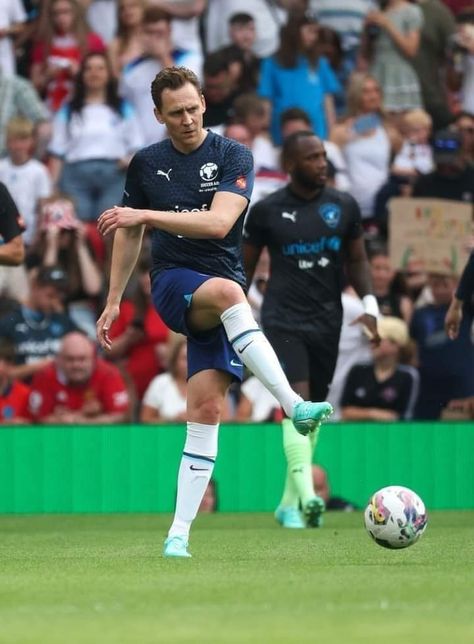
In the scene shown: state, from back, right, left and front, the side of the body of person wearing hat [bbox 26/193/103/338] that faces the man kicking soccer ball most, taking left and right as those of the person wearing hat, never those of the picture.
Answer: front

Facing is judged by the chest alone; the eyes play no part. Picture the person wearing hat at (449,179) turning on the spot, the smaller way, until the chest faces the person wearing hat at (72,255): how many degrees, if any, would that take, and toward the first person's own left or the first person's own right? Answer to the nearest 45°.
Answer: approximately 90° to the first person's own right

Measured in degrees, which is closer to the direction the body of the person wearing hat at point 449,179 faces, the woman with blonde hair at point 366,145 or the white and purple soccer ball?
the white and purple soccer ball

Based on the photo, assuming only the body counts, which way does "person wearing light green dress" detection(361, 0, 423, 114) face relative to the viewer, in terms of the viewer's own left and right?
facing the viewer and to the left of the viewer

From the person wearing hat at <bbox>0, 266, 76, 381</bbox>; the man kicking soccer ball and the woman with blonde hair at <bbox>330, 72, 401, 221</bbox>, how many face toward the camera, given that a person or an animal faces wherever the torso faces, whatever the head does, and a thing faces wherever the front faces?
3

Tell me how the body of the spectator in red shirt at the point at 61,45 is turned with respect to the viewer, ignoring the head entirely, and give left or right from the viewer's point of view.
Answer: facing the viewer

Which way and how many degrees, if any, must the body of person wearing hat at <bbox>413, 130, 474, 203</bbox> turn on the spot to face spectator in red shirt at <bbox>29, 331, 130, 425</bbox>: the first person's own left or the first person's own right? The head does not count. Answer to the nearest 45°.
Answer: approximately 45° to the first person's own right

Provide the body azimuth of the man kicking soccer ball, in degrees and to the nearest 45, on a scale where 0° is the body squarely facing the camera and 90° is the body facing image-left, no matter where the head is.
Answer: approximately 0°

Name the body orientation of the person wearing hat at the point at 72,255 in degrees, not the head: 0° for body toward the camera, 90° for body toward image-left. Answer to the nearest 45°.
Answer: approximately 0°

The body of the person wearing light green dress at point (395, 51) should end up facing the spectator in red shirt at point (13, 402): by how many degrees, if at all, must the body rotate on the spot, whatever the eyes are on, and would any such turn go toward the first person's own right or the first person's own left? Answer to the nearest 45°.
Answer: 0° — they already face them

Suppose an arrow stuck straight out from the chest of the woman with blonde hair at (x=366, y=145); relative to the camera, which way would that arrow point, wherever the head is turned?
toward the camera

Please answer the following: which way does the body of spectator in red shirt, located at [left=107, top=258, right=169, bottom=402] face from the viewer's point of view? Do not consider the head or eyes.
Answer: toward the camera

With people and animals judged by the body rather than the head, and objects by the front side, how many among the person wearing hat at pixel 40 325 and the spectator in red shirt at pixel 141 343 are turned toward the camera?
2
